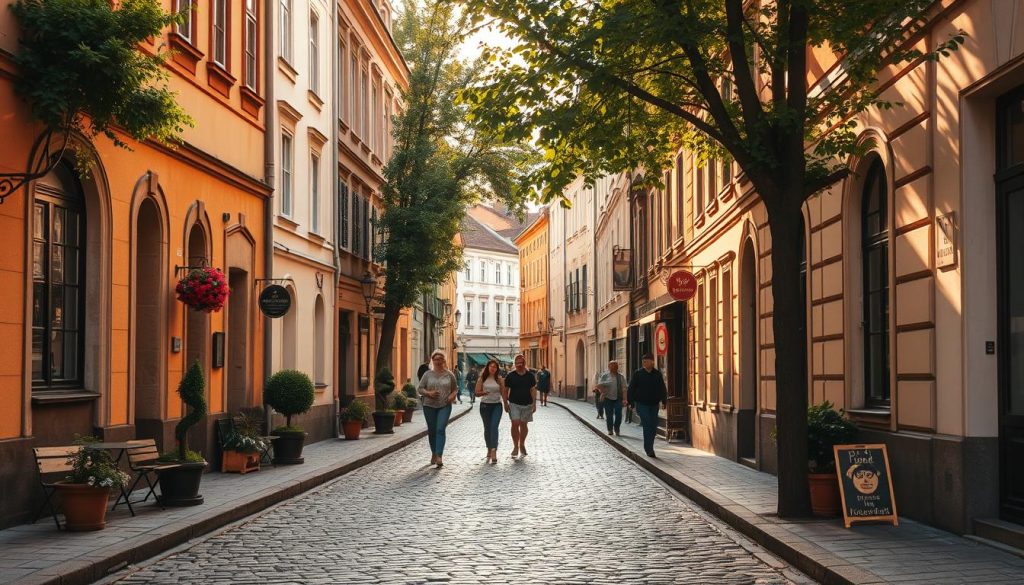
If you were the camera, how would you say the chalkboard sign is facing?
facing the viewer

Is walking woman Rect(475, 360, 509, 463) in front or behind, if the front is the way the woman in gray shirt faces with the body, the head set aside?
behind

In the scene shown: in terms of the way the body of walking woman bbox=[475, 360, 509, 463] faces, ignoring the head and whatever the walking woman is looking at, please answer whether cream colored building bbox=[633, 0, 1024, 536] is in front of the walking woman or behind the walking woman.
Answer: in front

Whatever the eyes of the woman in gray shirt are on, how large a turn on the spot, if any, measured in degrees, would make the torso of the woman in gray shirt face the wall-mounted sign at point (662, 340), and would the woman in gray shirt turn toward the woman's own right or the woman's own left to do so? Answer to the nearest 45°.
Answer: approximately 135° to the woman's own left

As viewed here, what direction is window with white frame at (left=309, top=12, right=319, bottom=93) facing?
to the viewer's right

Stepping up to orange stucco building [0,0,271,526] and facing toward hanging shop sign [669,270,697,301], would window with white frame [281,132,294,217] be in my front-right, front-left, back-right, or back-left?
front-left

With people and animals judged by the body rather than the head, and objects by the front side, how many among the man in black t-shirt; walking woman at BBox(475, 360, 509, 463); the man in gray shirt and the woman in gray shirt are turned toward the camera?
4

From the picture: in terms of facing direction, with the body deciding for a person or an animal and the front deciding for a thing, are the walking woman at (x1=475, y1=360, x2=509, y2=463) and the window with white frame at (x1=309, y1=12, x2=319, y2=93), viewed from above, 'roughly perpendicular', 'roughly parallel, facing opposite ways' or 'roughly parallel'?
roughly perpendicular

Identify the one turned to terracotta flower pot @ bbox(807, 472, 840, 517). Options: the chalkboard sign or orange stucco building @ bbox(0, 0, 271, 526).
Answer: the orange stucco building

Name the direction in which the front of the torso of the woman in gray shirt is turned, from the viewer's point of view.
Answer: toward the camera

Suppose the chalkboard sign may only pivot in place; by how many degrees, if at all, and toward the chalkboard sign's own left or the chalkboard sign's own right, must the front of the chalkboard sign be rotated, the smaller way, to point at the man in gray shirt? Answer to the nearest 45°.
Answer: approximately 180°

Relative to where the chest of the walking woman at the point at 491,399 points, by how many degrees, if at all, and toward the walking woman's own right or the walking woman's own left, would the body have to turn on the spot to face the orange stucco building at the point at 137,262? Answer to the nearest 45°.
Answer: approximately 45° to the walking woman's own right

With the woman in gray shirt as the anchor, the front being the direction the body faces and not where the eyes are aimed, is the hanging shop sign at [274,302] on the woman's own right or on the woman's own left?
on the woman's own right

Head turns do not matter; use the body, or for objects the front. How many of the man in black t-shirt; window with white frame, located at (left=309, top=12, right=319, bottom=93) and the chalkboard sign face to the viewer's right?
1

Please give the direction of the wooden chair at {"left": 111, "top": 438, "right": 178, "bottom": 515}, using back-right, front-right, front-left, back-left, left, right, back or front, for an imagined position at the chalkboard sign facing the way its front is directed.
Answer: right

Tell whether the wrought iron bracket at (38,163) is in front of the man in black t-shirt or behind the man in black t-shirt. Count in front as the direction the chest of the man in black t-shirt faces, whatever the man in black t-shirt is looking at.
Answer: in front
